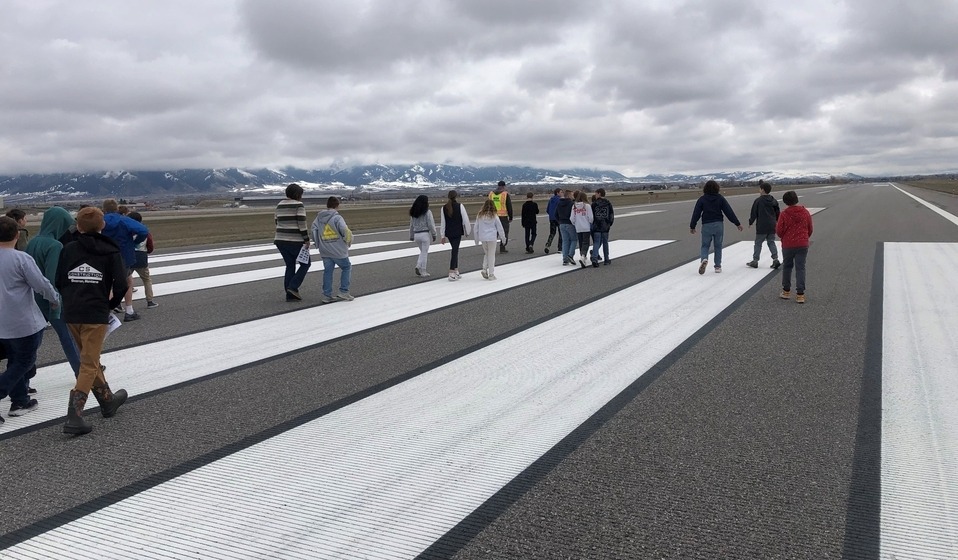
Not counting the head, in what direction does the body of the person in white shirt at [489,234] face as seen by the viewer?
away from the camera

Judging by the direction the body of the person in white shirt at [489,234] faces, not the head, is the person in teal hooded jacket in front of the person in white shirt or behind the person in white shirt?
behind

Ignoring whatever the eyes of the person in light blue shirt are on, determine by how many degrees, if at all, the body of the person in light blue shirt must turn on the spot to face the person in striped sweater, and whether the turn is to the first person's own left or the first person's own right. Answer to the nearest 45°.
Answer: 0° — they already face them

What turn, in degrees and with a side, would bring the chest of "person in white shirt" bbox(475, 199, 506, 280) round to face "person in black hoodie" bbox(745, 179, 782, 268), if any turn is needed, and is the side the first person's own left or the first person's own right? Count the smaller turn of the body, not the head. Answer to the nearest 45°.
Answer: approximately 90° to the first person's own right

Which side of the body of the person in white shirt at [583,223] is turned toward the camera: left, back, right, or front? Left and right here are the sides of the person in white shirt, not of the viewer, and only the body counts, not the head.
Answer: back

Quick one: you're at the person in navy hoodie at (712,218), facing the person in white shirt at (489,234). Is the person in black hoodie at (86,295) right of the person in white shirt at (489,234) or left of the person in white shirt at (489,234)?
left

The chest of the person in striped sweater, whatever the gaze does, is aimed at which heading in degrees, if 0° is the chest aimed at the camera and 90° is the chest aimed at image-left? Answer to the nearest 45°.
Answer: approximately 225°

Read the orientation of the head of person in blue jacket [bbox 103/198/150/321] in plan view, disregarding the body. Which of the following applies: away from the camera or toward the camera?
away from the camera

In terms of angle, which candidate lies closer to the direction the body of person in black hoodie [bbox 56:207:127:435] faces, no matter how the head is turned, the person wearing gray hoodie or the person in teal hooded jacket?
the person wearing gray hoodie

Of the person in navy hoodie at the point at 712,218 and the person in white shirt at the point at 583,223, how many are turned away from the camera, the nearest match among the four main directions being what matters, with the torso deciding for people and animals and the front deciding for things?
2

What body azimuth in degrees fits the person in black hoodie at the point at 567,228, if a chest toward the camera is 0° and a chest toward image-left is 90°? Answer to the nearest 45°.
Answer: approximately 225°

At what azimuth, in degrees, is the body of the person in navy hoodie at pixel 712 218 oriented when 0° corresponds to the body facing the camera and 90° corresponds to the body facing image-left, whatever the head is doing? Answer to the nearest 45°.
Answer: approximately 180°
